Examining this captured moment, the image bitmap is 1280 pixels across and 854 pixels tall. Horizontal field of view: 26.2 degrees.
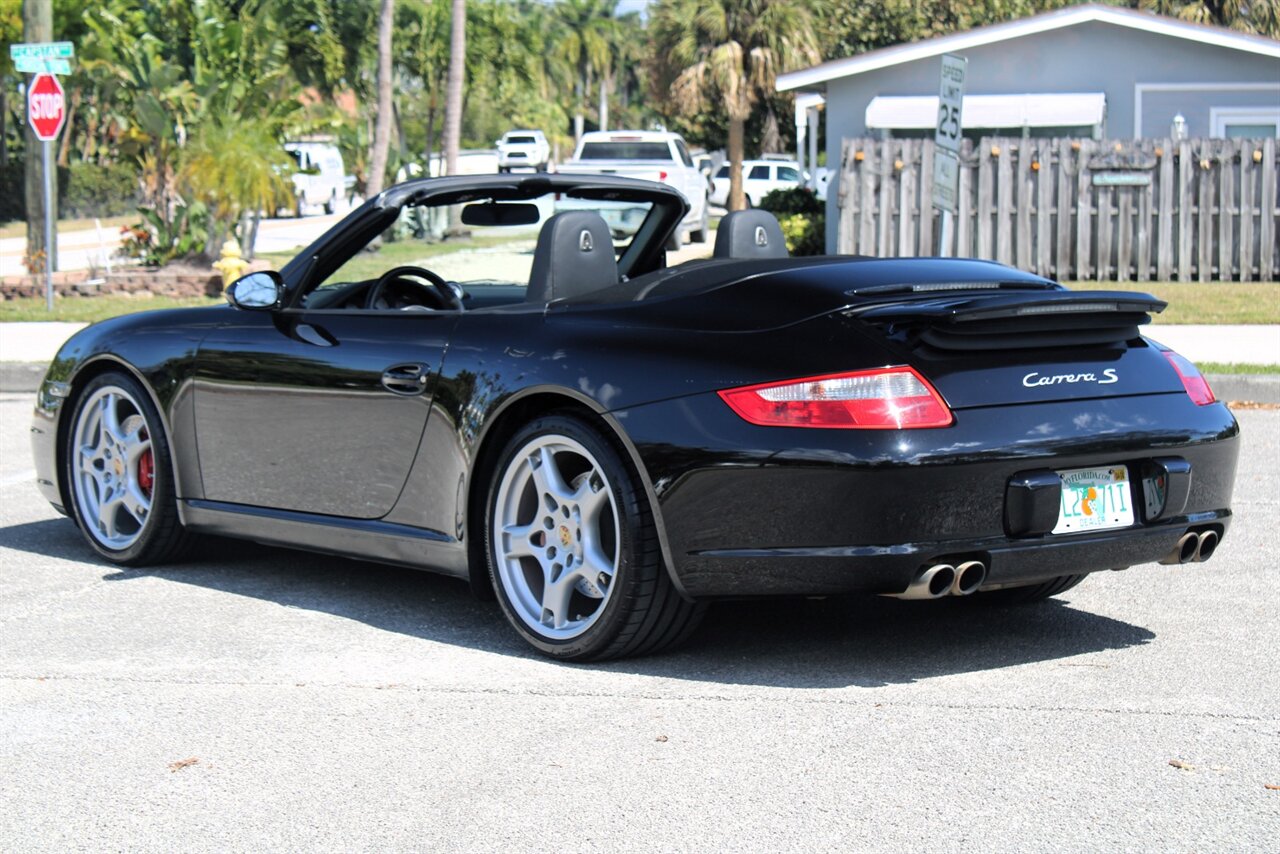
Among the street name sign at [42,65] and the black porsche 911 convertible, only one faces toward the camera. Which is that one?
the street name sign

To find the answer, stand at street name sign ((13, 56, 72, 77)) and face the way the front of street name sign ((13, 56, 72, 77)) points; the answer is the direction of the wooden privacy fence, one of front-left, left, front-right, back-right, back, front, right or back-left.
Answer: left

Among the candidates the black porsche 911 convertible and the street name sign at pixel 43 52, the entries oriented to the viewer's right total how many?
0

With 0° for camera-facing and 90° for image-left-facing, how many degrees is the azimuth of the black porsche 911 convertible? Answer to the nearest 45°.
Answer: approximately 135°

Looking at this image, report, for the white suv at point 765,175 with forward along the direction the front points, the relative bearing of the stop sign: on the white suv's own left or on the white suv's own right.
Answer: on the white suv's own right

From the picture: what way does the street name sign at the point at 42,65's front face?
toward the camera

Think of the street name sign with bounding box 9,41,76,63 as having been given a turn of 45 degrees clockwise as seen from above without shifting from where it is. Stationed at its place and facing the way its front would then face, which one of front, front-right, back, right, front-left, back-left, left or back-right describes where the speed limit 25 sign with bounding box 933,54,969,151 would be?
left
